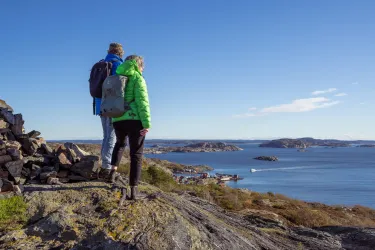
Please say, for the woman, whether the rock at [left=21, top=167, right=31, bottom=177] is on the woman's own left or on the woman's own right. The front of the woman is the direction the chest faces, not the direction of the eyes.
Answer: on the woman's own left

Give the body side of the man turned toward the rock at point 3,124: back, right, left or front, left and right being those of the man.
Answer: left

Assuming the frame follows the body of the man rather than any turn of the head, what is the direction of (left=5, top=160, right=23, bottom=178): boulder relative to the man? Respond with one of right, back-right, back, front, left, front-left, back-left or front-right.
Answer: back-left

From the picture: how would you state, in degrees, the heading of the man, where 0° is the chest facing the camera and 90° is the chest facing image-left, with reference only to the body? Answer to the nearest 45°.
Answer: approximately 225°

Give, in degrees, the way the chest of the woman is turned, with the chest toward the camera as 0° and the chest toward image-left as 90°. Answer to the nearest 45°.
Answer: approximately 225°

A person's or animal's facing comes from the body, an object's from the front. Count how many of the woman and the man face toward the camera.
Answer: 0

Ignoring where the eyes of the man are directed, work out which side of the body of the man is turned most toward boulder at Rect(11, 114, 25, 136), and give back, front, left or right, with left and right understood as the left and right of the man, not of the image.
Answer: left

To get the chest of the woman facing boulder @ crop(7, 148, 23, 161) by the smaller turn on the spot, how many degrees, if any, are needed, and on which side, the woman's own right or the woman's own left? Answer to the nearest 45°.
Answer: approximately 90° to the woman's own left

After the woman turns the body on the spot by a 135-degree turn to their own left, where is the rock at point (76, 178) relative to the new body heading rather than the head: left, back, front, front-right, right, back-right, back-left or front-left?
front-right

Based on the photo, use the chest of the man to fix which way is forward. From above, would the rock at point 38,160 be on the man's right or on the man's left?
on the man's left

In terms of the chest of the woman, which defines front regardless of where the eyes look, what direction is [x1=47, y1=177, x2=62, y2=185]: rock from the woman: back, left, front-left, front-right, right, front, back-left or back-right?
left

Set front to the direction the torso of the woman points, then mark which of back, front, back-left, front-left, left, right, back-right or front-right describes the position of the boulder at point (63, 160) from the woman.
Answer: left
